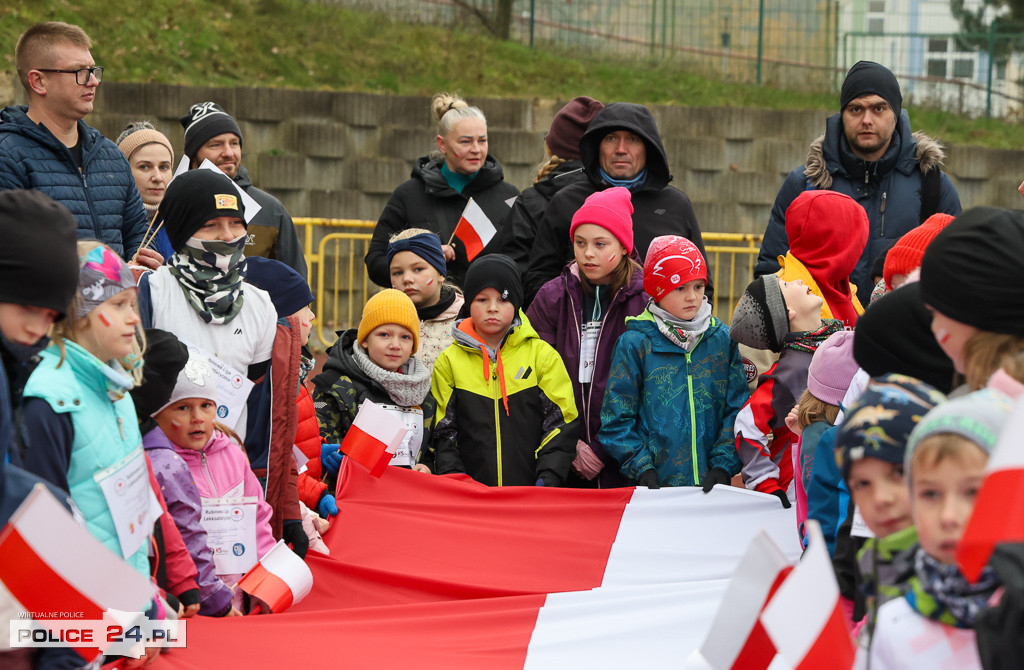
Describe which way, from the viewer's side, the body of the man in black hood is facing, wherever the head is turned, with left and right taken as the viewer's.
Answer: facing the viewer

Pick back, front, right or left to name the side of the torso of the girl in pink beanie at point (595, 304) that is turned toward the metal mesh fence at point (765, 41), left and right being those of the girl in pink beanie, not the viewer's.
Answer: back

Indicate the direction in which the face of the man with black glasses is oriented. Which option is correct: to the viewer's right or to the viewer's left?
to the viewer's right

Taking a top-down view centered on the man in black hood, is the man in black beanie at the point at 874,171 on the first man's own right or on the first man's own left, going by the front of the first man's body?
on the first man's own left

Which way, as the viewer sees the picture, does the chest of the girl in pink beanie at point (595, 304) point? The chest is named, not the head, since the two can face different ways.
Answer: toward the camera

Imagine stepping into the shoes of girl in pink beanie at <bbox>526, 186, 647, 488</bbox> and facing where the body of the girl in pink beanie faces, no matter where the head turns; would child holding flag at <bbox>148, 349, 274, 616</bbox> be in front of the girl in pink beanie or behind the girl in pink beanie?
in front

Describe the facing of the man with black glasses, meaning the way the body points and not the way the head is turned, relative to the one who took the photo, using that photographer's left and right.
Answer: facing the viewer and to the right of the viewer

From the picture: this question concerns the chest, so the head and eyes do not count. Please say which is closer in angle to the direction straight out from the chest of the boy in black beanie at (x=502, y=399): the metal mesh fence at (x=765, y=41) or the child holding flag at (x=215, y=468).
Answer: the child holding flag

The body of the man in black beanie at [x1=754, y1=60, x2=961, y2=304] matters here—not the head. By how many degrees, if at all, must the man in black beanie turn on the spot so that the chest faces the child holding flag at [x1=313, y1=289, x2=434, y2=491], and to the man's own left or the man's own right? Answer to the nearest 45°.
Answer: approximately 45° to the man's own right

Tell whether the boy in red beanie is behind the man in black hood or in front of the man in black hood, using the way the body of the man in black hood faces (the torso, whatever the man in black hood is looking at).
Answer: in front
